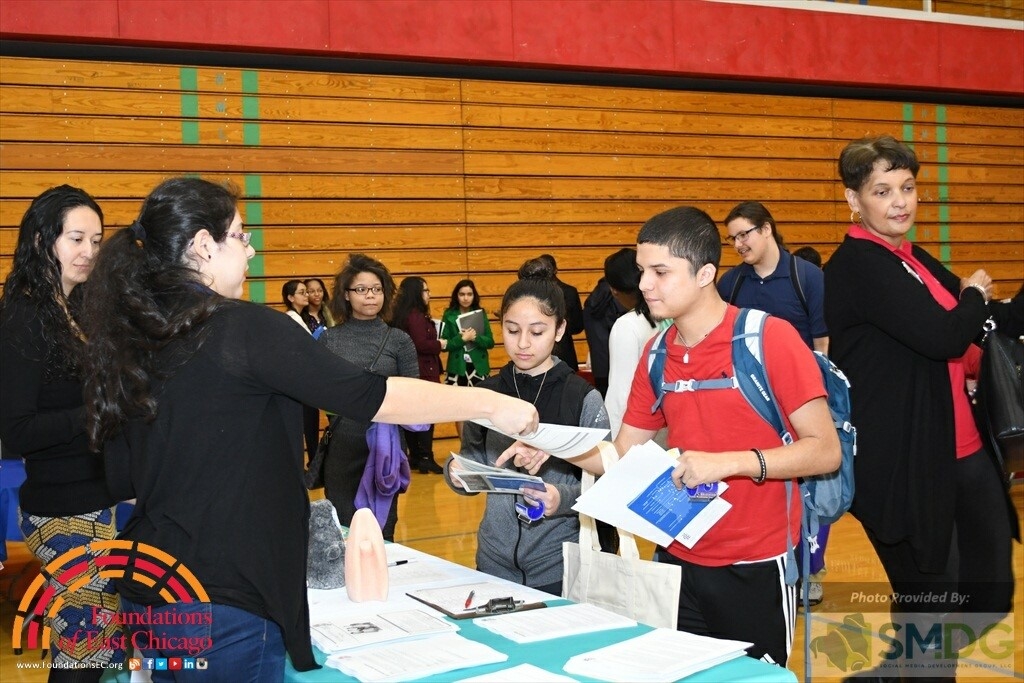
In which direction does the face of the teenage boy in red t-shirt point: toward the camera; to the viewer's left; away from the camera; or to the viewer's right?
to the viewer's left

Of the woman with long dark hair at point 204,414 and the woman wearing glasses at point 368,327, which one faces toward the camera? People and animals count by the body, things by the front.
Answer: the woman wearing glasses

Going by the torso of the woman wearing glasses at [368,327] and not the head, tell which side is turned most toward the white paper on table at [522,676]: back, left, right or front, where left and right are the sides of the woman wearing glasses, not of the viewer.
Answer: front

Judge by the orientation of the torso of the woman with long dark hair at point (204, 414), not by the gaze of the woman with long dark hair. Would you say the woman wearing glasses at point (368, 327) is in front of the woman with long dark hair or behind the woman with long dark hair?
in front

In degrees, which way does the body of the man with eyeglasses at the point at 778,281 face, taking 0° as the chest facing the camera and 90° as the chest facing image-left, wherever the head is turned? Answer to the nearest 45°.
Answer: approximately 45°

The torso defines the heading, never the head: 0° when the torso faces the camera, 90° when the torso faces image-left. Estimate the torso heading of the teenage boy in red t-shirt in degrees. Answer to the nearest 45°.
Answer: approximately 45°

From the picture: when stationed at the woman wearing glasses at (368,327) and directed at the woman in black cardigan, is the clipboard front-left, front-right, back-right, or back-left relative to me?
front-right

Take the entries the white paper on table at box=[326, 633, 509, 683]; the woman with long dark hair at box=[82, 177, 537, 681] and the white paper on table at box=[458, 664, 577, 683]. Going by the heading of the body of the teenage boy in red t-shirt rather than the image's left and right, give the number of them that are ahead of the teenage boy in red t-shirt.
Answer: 3

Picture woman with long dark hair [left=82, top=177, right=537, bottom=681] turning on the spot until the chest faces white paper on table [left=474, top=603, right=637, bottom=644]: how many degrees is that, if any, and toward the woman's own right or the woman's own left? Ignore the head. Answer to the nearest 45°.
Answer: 0° — they already face it
